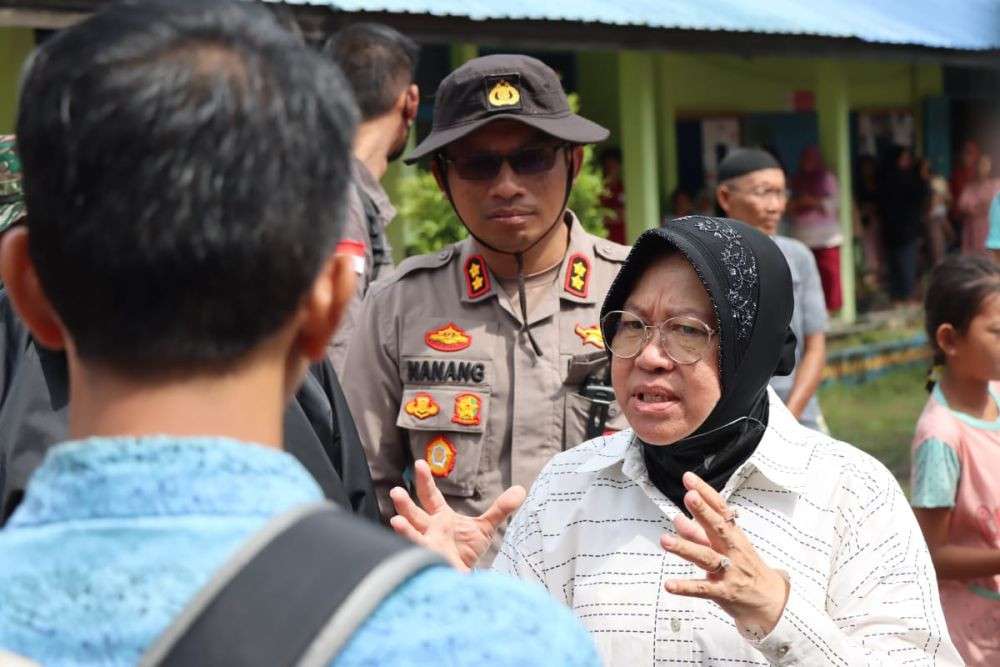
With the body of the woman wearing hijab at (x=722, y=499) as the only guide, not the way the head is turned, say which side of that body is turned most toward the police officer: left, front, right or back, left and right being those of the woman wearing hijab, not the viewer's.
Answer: right

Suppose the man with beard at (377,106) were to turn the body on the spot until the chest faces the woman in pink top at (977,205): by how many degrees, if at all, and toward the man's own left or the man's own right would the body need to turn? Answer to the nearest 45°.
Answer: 0° — they already face them

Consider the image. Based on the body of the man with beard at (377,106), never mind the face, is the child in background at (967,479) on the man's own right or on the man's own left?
on the man's own right

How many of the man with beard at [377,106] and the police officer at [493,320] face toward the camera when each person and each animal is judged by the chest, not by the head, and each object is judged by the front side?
1

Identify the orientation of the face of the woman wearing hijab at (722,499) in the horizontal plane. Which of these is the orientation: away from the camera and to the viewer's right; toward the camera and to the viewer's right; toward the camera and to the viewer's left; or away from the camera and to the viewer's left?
toward the camera and to the viewer's left

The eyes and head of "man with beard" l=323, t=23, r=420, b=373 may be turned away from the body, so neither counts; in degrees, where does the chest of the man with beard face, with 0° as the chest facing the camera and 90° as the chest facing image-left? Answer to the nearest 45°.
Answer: approximately 225°

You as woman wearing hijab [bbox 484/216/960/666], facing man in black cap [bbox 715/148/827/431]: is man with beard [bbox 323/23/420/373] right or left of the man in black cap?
left

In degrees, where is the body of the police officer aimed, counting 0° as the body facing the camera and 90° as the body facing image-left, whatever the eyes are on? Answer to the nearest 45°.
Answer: approximately 0°

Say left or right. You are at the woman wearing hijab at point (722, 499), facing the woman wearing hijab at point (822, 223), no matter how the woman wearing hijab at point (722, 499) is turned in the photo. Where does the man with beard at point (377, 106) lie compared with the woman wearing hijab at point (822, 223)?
left

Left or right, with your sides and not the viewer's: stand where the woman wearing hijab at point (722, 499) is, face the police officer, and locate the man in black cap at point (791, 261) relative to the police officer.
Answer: right

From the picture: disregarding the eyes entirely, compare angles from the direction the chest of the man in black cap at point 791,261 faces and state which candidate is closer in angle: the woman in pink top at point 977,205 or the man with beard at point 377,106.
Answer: the man with beard

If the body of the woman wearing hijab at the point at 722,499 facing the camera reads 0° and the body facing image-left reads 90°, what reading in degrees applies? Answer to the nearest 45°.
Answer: approximately 45°

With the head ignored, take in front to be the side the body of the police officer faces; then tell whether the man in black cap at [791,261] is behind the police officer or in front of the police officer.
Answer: behind

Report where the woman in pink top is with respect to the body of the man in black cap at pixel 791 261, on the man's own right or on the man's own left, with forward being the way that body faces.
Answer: on the man's own left
